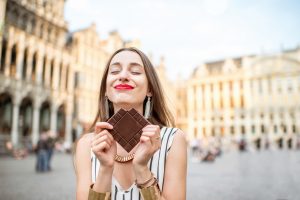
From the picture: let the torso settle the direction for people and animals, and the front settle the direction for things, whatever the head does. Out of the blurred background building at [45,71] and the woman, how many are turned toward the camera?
1

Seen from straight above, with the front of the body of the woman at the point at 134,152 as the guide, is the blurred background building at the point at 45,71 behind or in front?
behind

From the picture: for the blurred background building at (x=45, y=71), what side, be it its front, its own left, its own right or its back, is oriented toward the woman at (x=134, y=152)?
front

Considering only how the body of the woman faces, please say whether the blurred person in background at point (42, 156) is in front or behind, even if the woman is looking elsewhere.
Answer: behind

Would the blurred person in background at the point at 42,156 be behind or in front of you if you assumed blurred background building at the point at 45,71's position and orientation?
in front

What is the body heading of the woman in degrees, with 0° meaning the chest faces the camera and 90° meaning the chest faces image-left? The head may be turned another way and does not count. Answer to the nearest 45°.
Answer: approximately 0°
